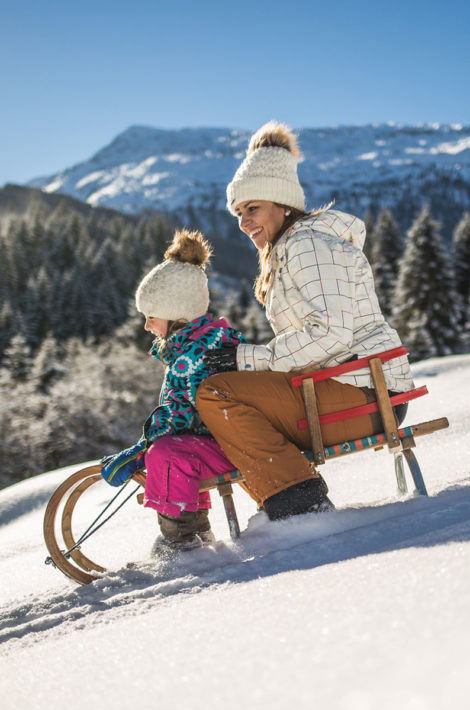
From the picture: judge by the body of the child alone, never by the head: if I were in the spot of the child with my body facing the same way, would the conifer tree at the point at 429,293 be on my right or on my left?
on my right

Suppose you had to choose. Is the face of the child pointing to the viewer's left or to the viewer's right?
to the viewer's left

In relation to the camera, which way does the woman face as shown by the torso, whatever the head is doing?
to the viewer's left

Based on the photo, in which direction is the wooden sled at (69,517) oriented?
to the viewer's left

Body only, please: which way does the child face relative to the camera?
to the viewer's left

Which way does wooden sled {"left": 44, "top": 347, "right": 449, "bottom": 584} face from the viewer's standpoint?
to the viewer's left
